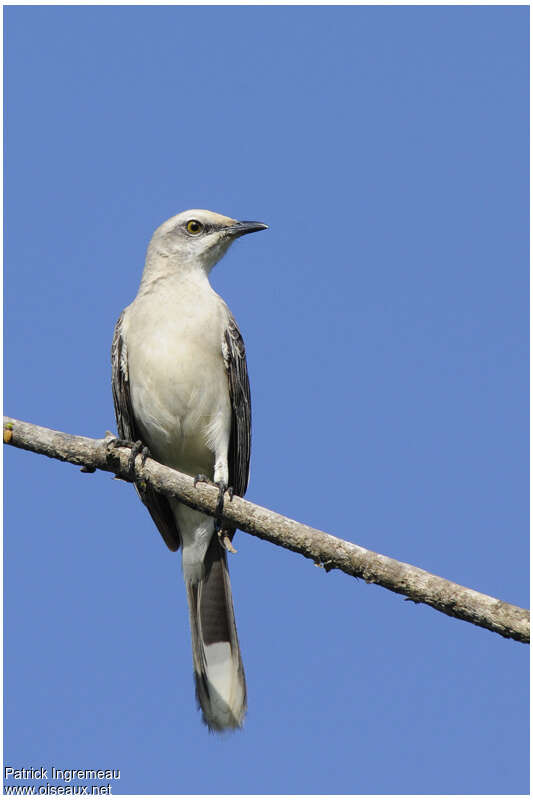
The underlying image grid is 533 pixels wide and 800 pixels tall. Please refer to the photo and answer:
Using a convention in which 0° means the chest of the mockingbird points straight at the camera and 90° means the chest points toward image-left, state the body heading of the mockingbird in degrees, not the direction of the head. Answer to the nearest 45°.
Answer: approximately 0°
